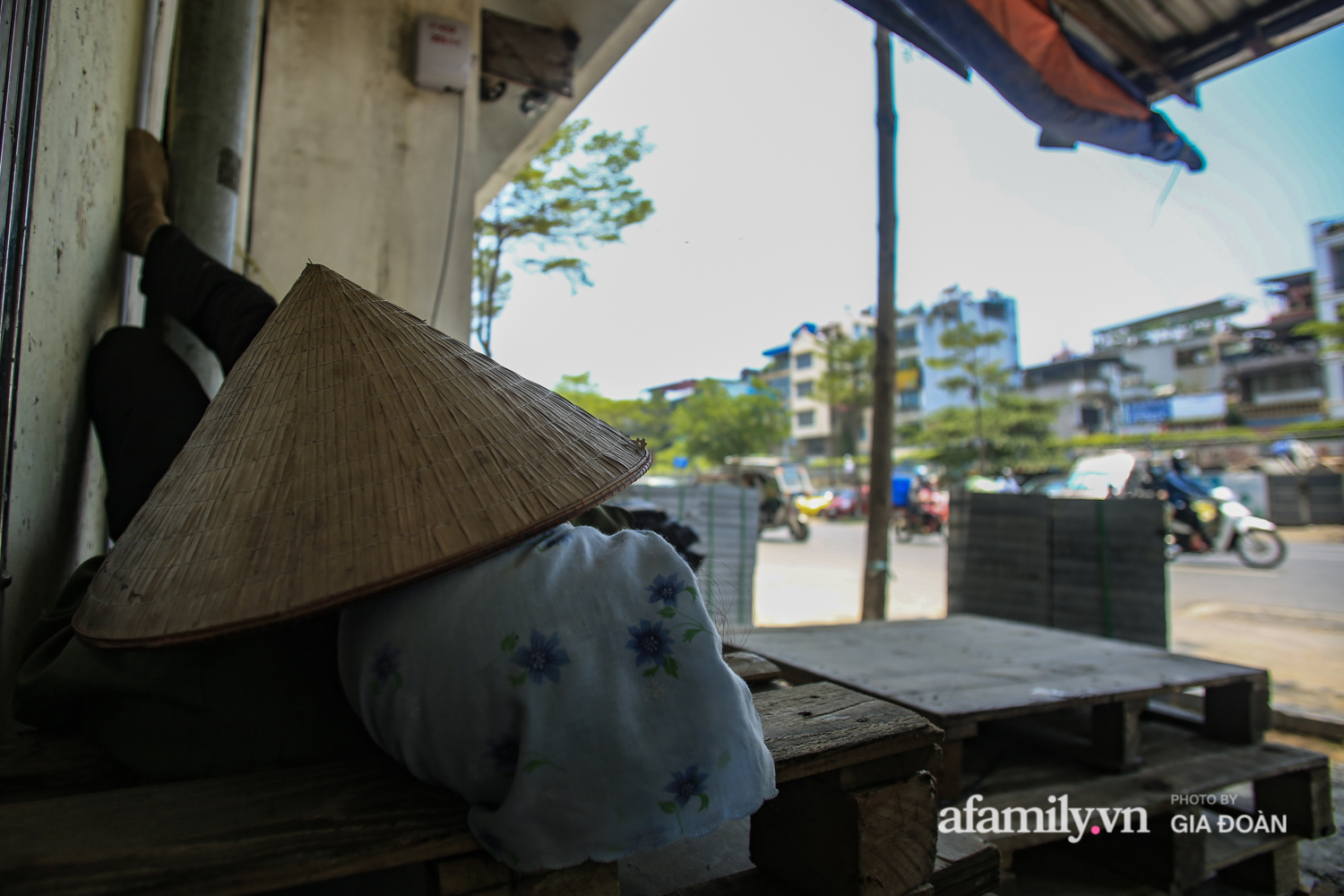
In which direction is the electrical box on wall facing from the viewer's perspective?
toward the camera

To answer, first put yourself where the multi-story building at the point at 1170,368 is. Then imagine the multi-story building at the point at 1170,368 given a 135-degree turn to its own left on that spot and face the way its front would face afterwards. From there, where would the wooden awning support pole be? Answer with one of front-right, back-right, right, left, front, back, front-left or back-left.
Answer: right

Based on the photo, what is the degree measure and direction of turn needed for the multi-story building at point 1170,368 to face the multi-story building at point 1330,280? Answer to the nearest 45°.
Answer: approximately 90° to its left

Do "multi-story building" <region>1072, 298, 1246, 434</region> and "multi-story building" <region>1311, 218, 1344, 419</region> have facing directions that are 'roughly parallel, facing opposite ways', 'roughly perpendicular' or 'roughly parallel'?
roughly parallel

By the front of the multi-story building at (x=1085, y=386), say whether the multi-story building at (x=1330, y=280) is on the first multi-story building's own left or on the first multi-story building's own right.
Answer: on the first multi-story building's own left

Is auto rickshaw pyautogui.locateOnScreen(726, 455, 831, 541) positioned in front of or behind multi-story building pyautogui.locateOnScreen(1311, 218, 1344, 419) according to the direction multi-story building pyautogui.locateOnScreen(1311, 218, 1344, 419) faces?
in front

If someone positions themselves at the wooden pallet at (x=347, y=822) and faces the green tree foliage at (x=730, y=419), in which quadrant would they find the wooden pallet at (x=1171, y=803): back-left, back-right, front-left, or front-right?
front-right

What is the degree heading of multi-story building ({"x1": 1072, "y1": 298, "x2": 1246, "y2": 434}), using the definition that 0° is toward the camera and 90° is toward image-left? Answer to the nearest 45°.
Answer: approximately 45°

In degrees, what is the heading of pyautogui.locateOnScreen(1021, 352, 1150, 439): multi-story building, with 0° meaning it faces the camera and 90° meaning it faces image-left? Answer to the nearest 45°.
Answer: approximately 45°

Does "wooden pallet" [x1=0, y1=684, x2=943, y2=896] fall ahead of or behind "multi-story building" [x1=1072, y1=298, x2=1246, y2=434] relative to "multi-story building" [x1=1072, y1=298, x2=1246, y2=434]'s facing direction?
ahead

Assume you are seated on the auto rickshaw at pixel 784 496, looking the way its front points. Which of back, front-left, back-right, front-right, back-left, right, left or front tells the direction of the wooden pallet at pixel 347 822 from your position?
front-right

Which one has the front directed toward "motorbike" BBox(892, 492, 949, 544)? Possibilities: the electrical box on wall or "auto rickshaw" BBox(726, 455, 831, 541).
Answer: "auto rickshaw" BBox(726, 455, 831, 541)

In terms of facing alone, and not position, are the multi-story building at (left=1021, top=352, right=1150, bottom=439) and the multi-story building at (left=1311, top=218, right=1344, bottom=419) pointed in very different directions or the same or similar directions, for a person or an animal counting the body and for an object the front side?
same or similar directions

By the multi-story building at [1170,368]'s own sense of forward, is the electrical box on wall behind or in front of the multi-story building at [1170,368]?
in front
